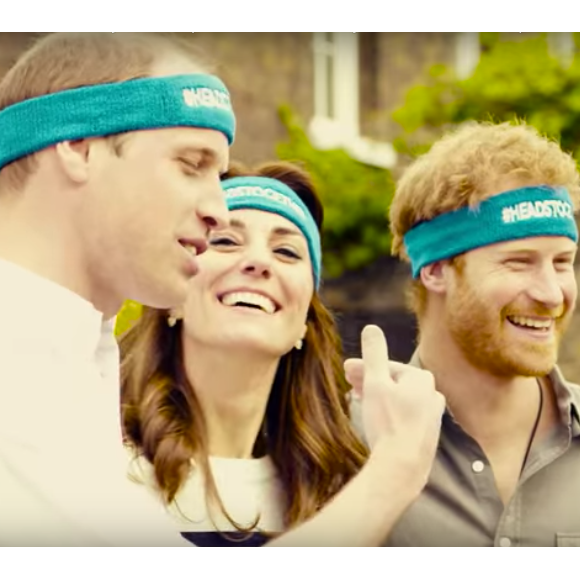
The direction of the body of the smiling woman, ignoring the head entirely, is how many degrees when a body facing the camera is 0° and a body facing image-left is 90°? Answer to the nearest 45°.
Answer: approximately 0°
